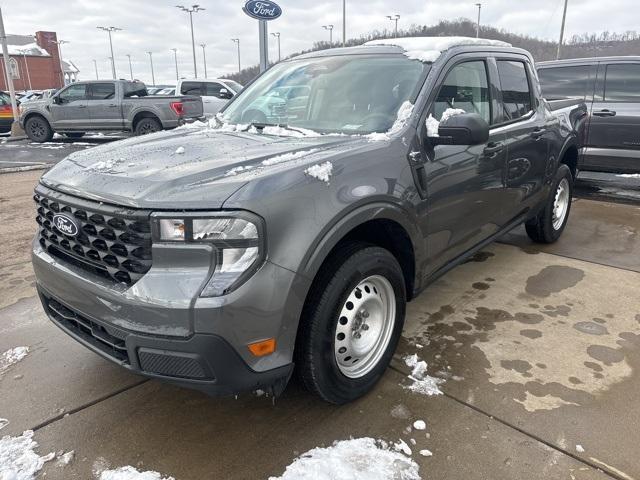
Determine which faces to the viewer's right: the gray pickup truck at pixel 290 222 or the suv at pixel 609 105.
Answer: the suv

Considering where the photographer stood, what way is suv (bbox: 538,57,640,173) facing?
facing to the right of the viewer

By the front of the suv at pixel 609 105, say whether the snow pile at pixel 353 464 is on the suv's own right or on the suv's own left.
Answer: on the suv's own right

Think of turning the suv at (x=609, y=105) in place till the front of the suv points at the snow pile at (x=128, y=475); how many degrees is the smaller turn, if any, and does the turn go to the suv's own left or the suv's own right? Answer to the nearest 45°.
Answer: approximately 90° to the suv's own right

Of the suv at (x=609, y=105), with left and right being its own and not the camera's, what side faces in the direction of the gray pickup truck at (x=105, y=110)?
back

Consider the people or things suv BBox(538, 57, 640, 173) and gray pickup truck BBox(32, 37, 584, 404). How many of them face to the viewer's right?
1

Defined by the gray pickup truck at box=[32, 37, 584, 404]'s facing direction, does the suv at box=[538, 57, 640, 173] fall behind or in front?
behind

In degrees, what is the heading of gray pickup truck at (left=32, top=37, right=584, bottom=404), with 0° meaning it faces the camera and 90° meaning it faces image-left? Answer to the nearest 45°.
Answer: approximately 45°
